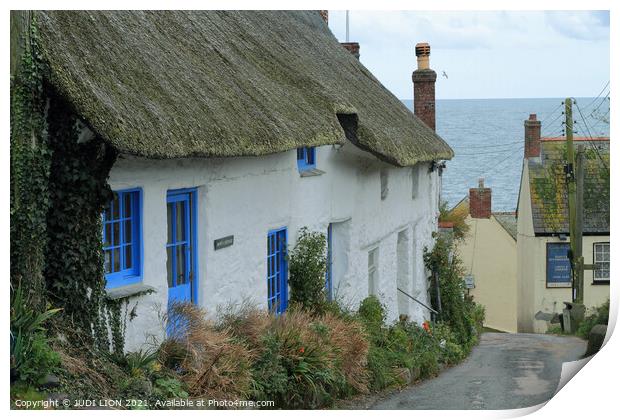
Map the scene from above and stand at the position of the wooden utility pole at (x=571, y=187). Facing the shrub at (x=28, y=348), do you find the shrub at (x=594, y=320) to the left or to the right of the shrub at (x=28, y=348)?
left

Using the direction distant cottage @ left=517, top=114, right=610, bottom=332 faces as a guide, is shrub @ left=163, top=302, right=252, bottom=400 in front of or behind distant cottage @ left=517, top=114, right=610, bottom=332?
in front

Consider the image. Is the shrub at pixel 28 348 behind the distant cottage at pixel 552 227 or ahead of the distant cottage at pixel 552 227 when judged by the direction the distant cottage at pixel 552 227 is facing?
ahead

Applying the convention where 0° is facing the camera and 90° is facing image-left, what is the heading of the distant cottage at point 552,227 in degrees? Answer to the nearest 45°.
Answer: approximately 0°

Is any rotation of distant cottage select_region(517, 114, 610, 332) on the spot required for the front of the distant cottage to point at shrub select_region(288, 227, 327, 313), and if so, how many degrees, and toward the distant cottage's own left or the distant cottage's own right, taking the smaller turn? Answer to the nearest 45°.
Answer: approximately 45° to the distant cottage's own right

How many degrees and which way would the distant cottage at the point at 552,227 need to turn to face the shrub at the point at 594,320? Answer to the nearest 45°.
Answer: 0° — it already faces it

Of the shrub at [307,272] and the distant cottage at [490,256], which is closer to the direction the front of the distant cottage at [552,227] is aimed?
the shrub

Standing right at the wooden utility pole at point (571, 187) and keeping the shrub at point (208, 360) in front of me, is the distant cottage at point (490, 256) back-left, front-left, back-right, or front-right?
back-right
